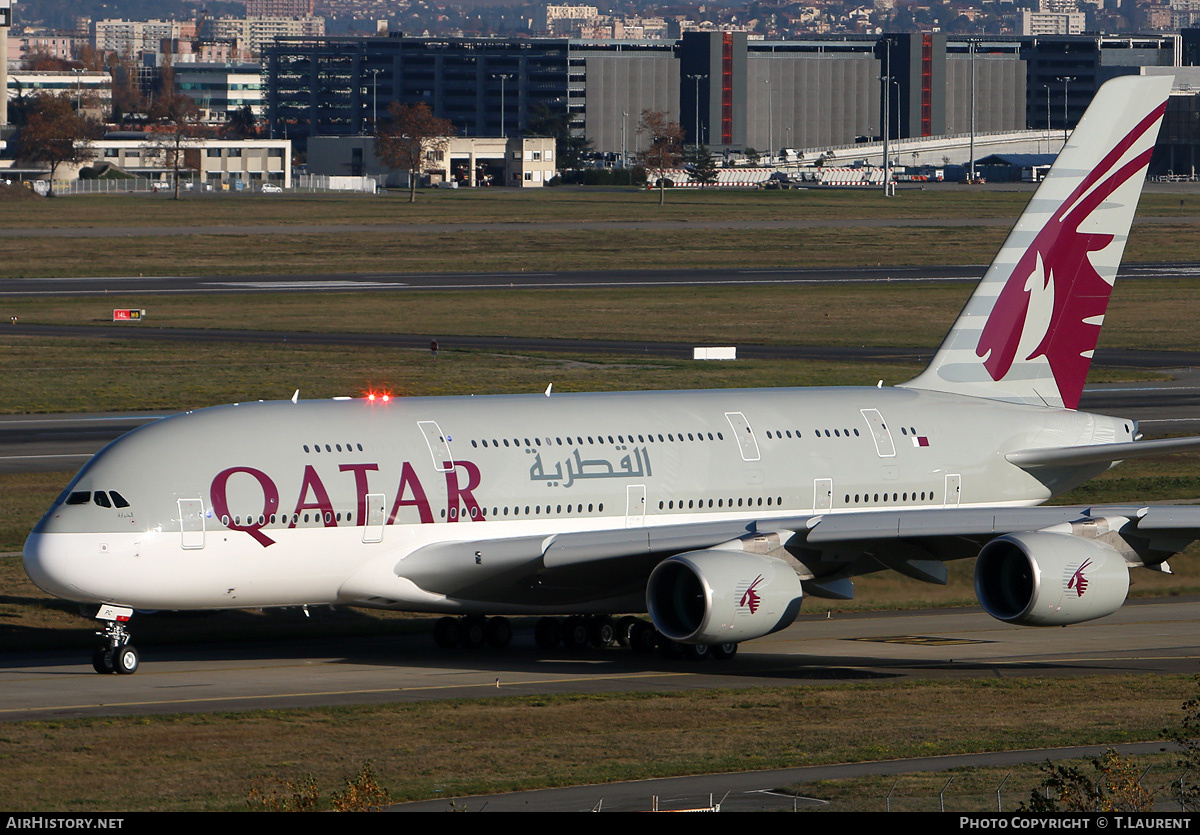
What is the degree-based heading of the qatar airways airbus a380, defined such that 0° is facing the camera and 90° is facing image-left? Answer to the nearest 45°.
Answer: approximately 45°

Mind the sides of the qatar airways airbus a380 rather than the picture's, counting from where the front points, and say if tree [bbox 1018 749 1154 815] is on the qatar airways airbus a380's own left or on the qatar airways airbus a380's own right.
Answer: on the qatar airways airbus a380's own left
